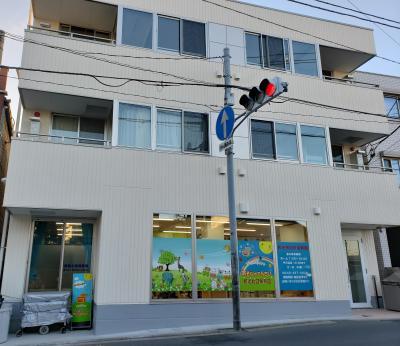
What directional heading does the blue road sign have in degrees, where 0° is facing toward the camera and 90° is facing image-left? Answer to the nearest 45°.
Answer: approximately 45°

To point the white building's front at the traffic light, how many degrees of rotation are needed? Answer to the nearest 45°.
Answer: approximately 45° to its left

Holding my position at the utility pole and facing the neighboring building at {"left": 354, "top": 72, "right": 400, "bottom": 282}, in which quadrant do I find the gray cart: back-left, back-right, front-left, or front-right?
back-left

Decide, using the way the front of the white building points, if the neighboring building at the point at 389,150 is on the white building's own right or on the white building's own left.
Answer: on the white building's own left

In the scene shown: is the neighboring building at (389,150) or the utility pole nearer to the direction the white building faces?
the utility pole

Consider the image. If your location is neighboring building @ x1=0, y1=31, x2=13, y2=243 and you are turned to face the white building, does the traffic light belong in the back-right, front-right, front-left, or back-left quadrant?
front-right

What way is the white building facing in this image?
toward the camera

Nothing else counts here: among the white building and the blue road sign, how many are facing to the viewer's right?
0

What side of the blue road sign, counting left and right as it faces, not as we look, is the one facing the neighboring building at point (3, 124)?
right

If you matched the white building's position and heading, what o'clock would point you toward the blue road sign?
The blue road sign is roughly at 11 o'clock from the white building.

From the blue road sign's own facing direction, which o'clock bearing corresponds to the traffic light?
The traffic light is roughly at 9 o'clock from the blue road sign.
